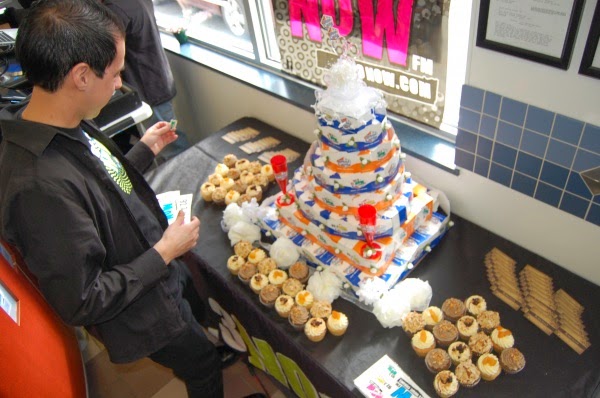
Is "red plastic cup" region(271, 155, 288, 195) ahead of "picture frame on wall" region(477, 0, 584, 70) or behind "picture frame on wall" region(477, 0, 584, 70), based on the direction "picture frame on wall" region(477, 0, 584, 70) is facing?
ahead

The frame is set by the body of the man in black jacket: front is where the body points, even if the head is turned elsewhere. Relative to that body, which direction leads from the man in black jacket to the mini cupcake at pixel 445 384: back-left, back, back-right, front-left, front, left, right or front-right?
front-right

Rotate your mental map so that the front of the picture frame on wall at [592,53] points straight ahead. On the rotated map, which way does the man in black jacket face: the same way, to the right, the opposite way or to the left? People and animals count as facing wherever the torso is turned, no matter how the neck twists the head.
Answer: the opposite way

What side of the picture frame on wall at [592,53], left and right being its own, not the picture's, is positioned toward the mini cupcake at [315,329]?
front

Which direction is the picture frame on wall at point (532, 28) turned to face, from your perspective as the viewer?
facing the viewer and to the left of the viewer

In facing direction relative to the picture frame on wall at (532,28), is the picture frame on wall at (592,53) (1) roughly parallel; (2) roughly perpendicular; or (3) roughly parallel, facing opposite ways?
roughly parallel

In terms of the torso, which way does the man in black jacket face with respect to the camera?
to the viewer's right

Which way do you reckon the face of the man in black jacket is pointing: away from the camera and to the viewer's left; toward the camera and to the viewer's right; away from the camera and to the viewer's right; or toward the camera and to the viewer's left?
away from the camera and to the viewer's right

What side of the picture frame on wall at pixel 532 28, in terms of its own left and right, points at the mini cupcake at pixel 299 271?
front

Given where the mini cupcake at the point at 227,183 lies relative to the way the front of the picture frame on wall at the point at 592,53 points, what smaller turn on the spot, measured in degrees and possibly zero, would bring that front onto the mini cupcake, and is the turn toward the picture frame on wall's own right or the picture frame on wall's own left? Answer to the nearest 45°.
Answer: approximately 45° to the picture frame on wall's own right

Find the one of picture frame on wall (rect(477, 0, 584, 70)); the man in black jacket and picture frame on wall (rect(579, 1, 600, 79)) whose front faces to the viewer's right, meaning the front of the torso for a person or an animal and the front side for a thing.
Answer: the man in black jacket

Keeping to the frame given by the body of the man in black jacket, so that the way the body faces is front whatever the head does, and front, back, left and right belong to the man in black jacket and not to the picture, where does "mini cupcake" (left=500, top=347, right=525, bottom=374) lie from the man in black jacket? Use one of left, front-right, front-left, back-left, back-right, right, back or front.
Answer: front-right
